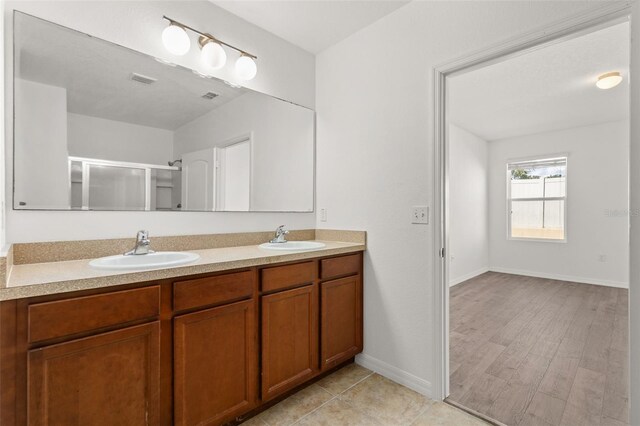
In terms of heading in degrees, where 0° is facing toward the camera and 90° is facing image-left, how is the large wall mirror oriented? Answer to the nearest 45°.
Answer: approximately 315°

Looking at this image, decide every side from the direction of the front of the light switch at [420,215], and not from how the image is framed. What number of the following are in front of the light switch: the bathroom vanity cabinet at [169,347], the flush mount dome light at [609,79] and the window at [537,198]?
1

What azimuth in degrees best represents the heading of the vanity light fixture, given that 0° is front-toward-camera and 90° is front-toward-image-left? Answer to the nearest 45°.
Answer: approximately 315°

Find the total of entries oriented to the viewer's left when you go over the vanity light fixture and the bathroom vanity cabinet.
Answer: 0

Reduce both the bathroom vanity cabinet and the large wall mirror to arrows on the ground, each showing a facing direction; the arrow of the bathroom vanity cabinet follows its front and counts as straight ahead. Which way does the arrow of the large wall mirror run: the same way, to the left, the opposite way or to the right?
the same way

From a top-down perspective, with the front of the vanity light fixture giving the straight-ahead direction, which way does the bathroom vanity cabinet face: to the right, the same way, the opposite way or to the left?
the same way

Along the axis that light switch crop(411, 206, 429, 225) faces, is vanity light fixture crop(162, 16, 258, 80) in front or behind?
in front

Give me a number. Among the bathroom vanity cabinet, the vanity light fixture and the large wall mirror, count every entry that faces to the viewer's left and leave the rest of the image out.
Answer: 0

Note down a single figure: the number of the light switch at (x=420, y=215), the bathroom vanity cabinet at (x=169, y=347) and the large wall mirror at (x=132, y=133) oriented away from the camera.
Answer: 0

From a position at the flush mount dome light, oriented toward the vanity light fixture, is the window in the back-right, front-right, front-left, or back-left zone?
back-right

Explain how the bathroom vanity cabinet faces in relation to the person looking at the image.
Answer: facing the viewer and to the right of the viewer

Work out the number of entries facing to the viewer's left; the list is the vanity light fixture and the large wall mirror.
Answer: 0

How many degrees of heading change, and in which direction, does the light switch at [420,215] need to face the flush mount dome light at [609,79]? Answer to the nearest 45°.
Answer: approximately 180°
